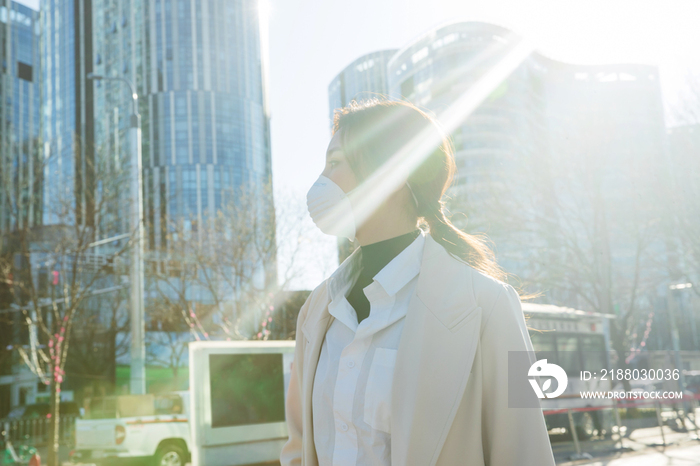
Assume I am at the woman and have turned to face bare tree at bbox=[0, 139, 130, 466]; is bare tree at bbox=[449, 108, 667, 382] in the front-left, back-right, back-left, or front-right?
front-right

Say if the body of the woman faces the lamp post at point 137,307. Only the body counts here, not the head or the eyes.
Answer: no

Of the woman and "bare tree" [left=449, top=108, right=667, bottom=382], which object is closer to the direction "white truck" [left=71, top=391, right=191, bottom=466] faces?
the bare tree

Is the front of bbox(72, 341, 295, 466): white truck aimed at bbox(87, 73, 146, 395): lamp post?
no

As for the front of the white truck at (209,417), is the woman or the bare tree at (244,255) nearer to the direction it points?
the bare tree

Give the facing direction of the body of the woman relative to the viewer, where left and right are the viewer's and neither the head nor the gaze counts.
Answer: facing the viewer and to the left of the viewer

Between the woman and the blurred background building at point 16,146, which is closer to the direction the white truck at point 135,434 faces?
the blurred background building

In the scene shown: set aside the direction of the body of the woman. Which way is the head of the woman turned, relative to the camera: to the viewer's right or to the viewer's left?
to the viewer's left

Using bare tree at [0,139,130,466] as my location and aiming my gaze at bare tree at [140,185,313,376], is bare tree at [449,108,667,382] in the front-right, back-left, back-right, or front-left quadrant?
front-right
